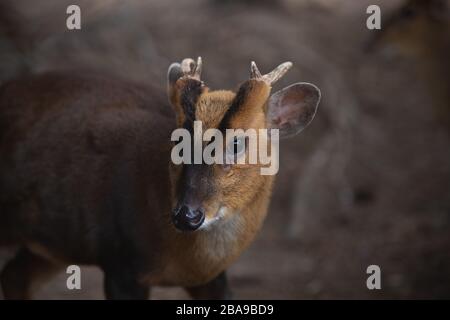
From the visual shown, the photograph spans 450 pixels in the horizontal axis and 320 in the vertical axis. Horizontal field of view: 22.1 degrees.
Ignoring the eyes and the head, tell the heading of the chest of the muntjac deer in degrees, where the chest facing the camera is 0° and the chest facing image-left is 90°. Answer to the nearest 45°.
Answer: approximately 315°
